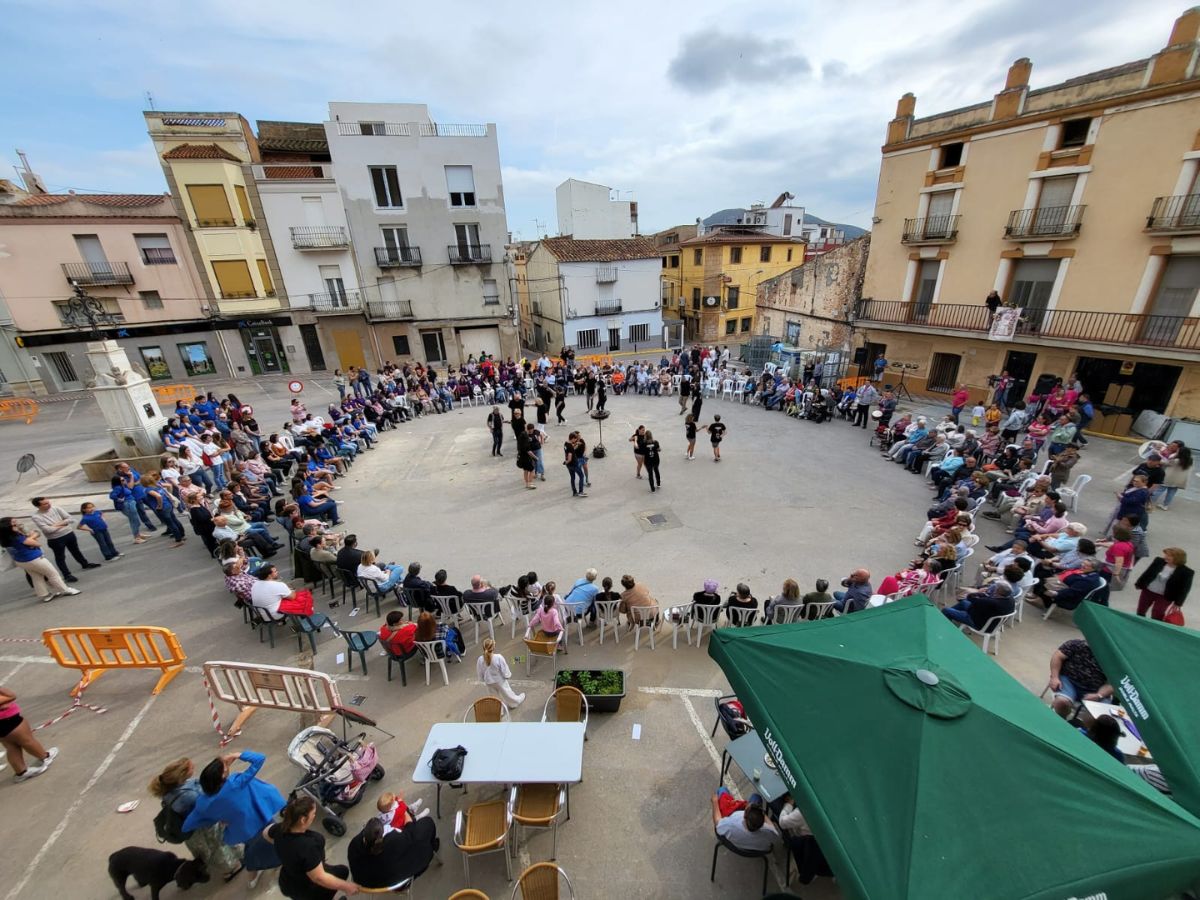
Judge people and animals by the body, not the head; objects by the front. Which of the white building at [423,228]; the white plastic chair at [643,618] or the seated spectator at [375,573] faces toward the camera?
the white building

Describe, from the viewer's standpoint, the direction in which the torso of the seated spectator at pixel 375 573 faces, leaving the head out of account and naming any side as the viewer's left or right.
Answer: facing away from the viewer and to the right of the viewer

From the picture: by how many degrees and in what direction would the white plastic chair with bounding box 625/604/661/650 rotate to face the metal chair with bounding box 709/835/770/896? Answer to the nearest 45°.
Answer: approximately 180°

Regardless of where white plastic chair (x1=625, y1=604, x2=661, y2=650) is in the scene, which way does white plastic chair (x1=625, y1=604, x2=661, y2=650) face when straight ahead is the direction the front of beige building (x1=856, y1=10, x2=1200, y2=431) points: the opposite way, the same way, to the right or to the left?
to the right

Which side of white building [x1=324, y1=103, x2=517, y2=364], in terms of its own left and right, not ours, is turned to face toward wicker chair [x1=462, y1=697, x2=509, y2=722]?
front

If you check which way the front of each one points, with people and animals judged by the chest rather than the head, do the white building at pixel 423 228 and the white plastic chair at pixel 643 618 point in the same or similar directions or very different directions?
very different directions

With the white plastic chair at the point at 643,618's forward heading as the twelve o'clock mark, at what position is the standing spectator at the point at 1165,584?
The standing spectator is roughly at 3 o'clock from the white plastic chair.

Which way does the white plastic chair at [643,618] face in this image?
away from the camera

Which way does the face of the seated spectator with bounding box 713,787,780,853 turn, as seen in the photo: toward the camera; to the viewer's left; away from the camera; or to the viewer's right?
away from the camera

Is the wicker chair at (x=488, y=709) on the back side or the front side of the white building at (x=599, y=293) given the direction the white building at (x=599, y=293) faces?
on the front side

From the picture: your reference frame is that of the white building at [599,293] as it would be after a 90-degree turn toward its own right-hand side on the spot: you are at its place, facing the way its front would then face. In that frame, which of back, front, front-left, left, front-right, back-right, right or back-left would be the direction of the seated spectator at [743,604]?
left

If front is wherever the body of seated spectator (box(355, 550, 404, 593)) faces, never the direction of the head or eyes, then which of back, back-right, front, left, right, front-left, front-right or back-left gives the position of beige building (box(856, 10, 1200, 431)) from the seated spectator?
front-right

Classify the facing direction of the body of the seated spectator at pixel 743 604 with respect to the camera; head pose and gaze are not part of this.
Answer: away from the camera

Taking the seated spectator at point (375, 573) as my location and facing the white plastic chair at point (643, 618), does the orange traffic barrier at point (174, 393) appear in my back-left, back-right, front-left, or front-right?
back-left
